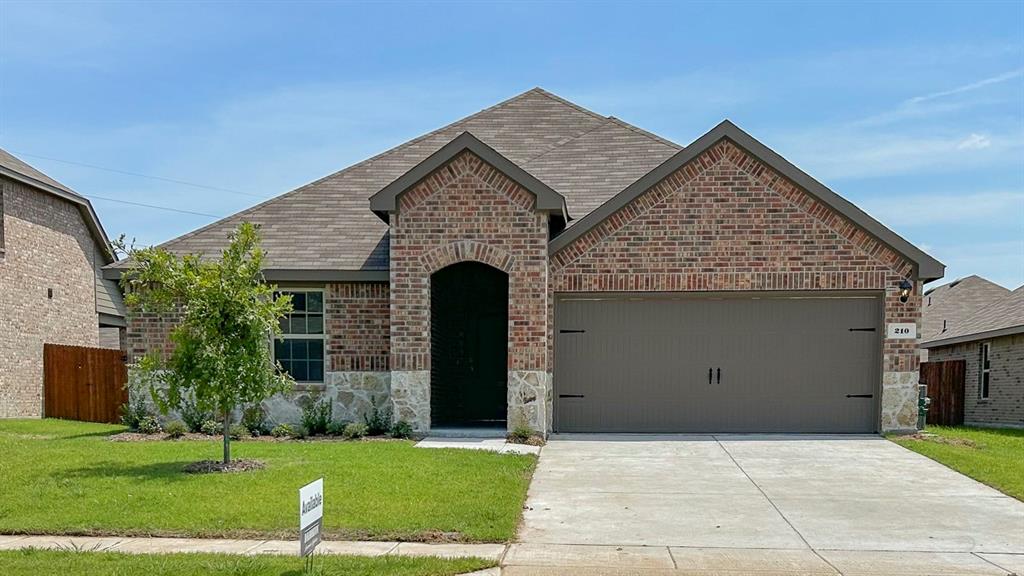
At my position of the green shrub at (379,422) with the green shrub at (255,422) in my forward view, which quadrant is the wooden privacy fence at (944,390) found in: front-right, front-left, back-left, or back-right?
back-right

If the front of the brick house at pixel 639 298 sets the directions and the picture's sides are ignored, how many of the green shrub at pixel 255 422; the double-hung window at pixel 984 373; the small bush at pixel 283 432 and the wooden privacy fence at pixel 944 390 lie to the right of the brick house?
2

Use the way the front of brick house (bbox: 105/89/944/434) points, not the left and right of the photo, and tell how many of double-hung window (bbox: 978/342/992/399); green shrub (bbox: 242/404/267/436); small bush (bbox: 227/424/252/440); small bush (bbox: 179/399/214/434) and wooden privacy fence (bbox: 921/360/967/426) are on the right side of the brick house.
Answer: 3

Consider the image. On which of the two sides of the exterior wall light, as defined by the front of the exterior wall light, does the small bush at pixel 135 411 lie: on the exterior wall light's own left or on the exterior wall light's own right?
on the exterior wall light's own right

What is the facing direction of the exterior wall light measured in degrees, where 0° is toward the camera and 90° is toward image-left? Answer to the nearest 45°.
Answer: approximately 0°

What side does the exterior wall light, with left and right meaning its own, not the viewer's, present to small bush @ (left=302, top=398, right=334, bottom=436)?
right

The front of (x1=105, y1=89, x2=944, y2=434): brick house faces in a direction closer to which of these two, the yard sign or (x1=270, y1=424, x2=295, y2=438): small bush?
the yard sign
